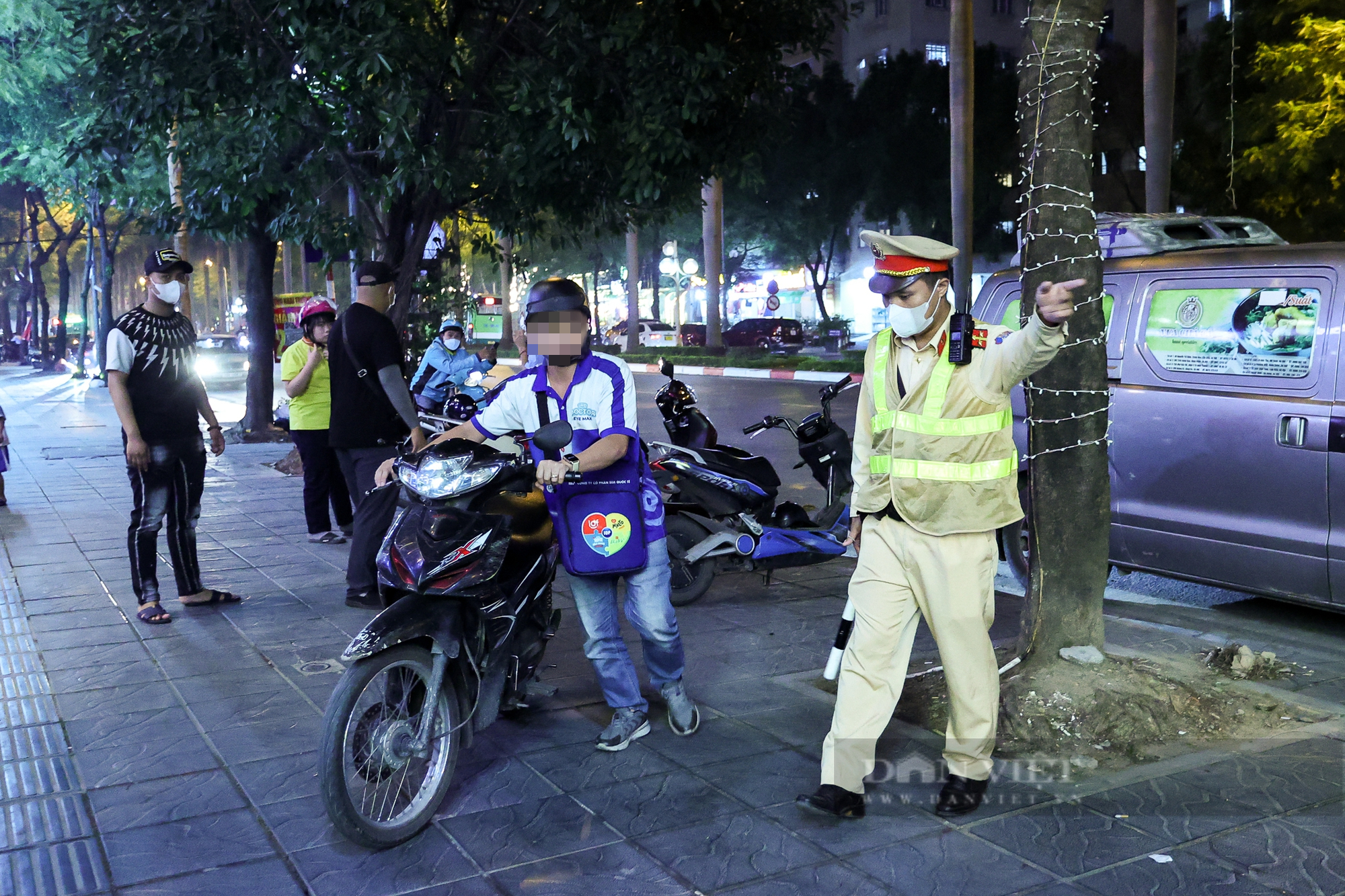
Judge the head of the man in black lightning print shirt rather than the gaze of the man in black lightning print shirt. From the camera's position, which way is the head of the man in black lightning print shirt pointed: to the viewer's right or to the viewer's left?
to the viewer's right

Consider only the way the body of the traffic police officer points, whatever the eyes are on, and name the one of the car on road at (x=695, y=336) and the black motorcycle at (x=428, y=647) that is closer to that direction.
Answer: the black motorcycle

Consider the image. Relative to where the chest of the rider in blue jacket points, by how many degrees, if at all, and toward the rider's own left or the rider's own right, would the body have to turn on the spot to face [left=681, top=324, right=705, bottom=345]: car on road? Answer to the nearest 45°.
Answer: approximately 135° to the rider's own left

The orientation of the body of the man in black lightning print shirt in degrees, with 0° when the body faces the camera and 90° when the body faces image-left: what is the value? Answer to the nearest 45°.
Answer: approximately 315°

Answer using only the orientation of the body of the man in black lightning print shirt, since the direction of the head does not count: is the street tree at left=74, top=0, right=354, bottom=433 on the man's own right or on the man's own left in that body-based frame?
on the man's own left

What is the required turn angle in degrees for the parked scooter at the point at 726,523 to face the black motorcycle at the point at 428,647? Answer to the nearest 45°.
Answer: approximately 135° to its right

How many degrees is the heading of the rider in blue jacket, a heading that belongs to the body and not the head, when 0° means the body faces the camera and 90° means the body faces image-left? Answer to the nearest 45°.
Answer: approximately 315°

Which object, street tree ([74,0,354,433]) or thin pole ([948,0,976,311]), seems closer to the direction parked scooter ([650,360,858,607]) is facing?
the thin pole
